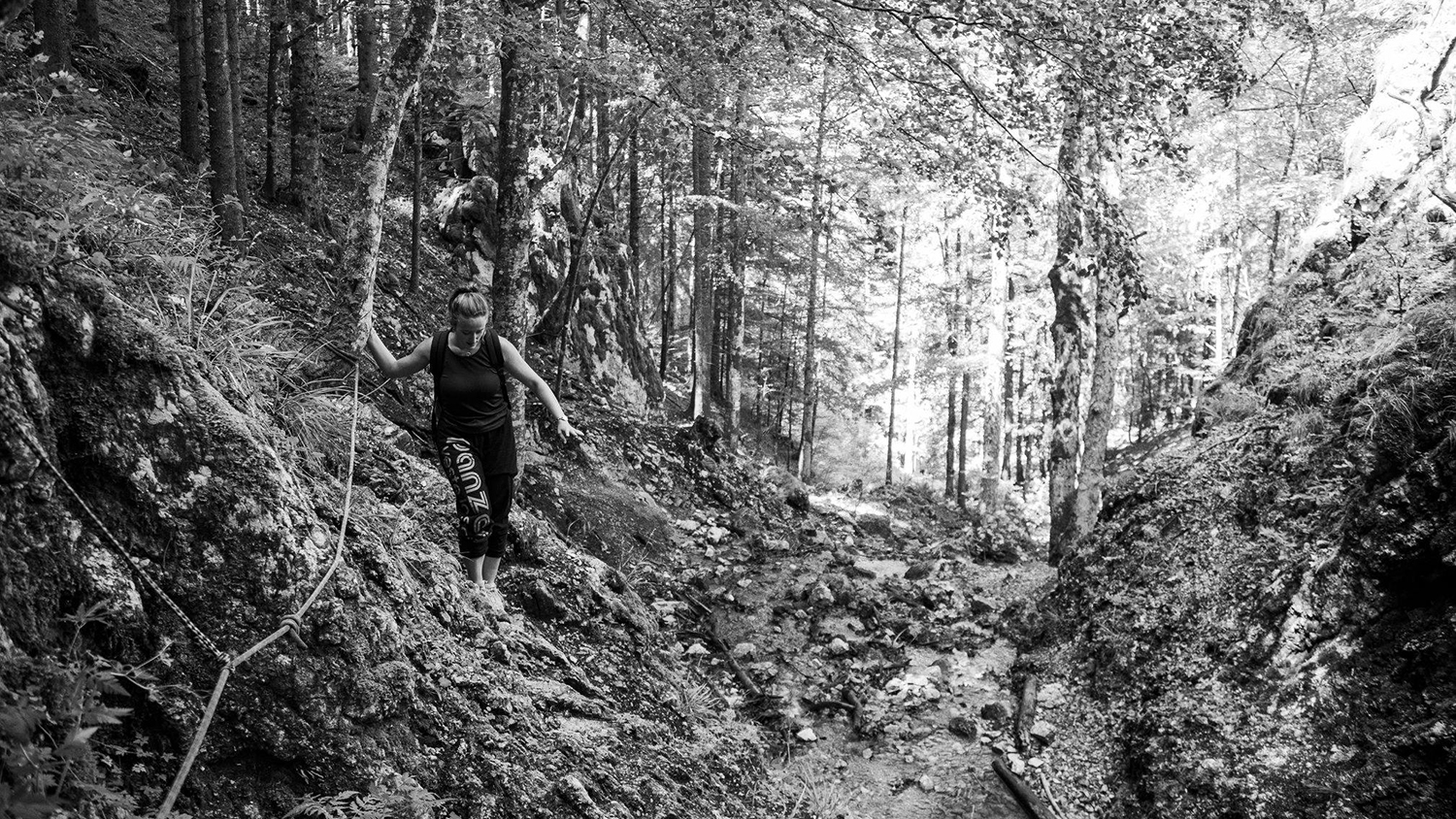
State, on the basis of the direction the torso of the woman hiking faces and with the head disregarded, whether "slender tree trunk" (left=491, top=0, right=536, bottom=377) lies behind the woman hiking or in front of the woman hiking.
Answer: behind

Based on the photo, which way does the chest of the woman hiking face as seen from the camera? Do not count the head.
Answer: toward the camera

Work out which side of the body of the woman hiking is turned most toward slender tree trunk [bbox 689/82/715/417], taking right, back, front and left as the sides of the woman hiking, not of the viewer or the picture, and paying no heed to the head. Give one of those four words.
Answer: back

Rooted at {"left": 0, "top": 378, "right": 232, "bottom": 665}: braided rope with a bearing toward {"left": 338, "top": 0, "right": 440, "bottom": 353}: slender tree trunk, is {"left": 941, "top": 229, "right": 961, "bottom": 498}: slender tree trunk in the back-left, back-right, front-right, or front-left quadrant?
front-right

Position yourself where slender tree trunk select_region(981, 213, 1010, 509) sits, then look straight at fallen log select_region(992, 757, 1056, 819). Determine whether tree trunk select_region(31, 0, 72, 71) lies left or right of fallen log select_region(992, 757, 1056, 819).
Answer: right

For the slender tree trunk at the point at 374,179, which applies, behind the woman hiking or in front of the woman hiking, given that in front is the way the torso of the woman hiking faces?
behind

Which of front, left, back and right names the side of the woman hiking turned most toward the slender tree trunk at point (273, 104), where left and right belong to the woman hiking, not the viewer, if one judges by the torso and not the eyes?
back

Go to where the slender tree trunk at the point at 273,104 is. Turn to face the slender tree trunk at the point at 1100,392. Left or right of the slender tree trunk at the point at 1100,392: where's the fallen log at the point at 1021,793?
right
